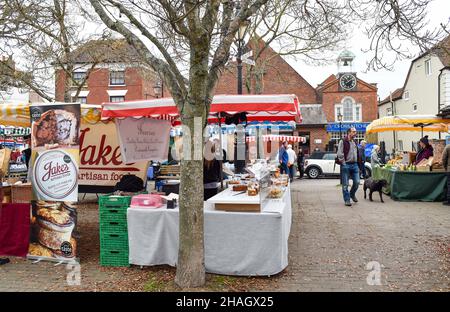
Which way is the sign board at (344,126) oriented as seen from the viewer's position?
toward the camera

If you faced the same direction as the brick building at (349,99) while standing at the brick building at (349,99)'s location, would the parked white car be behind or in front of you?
in front

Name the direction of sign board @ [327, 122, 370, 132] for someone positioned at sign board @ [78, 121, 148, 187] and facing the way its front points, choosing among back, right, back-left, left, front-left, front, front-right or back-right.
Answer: back-left

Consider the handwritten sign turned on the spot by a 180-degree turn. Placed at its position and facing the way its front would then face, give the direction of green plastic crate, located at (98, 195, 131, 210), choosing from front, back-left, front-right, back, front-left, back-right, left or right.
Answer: back

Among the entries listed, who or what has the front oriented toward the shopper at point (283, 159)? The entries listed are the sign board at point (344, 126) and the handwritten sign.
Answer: the sign board

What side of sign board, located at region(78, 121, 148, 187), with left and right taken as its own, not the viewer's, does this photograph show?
front

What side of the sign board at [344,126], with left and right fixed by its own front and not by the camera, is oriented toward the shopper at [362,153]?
front

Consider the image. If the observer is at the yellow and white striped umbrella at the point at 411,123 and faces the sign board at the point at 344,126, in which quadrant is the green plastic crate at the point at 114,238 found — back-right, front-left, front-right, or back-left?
back-left

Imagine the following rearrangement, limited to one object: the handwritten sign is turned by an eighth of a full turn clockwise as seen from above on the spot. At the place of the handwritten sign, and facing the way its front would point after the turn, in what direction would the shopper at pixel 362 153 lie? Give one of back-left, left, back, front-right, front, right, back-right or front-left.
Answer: back

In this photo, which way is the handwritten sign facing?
toward the camera
